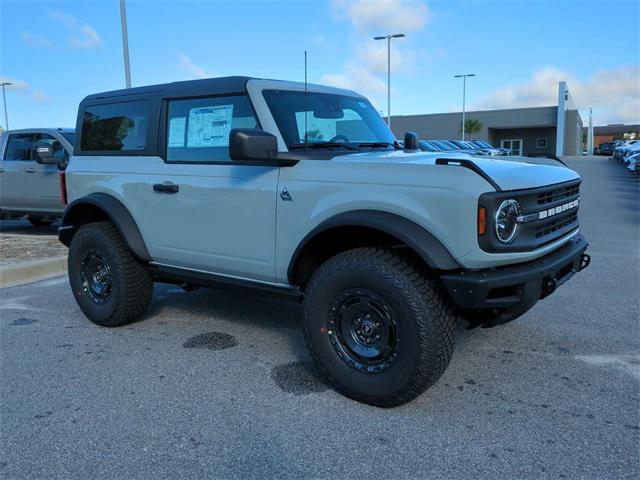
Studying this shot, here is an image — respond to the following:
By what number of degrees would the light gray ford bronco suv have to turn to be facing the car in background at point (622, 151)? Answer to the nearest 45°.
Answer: approximately 90° to its left

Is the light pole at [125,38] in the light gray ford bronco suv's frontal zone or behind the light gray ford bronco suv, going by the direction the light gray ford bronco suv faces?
behind

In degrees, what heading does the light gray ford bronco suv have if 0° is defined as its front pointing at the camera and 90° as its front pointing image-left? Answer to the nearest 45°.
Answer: approximately 315°

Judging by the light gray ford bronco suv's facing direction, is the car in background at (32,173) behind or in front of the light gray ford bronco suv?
behind
